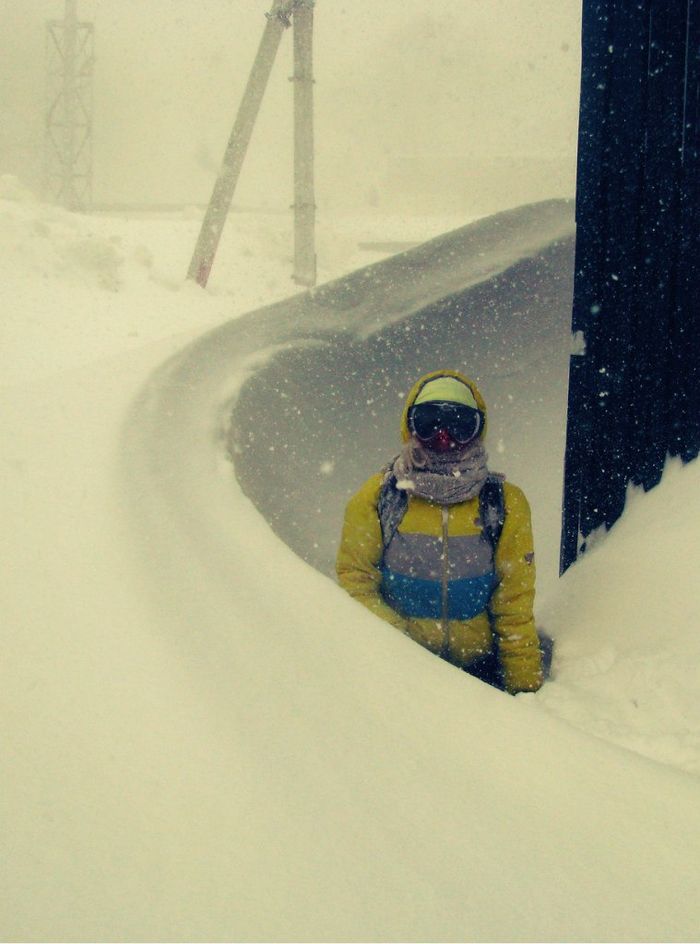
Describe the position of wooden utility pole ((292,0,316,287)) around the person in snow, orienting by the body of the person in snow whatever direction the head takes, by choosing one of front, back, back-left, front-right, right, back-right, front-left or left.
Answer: back

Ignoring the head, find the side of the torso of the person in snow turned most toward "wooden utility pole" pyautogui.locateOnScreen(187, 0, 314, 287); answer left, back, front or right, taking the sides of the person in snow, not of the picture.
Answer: back

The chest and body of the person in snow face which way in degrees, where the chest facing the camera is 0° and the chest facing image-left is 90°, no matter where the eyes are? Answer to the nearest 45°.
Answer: approximately 0°
